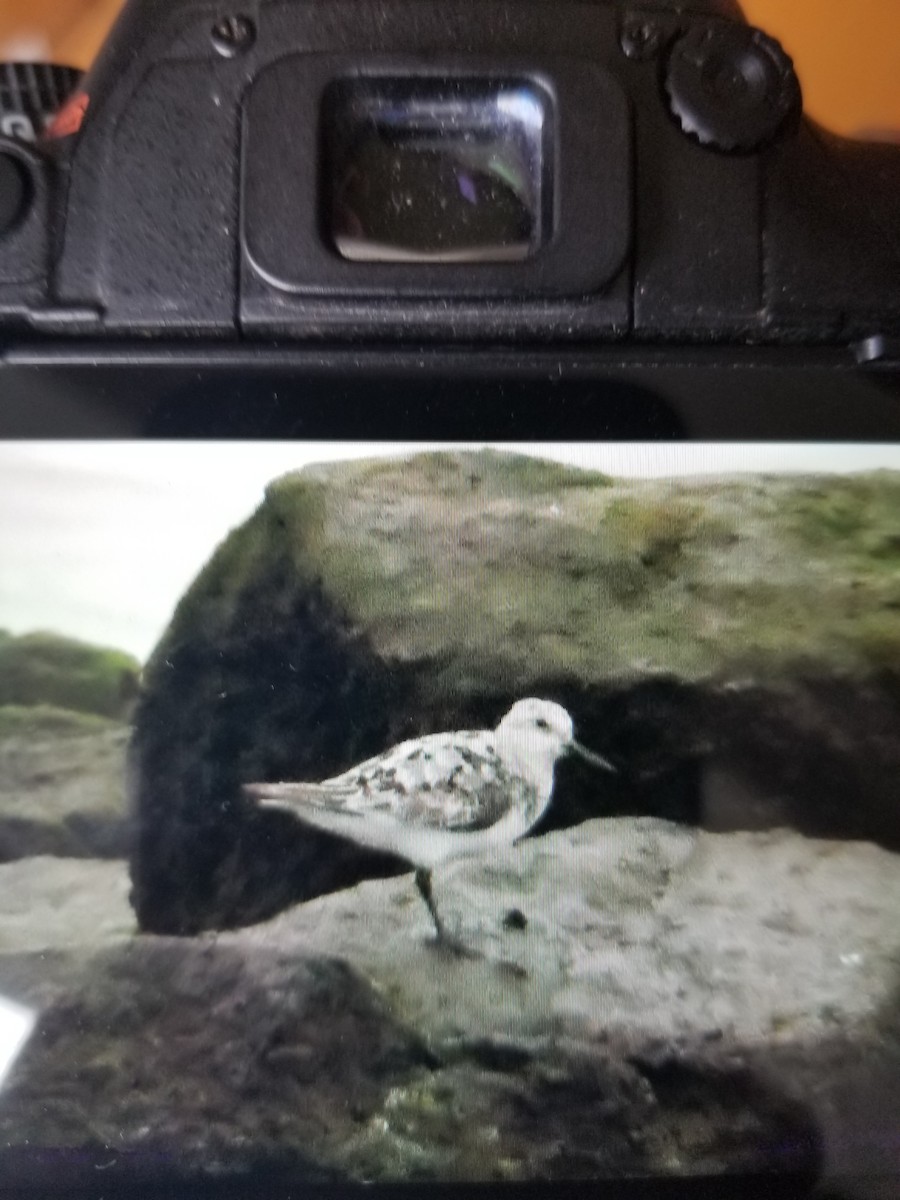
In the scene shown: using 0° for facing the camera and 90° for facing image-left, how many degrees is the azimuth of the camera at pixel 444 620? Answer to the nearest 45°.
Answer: approximately 180°
